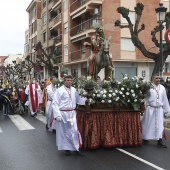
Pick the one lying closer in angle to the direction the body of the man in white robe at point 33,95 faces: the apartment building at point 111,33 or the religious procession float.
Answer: the religious procession float

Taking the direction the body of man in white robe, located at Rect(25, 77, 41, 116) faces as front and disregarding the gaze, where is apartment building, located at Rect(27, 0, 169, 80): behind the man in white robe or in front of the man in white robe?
behind

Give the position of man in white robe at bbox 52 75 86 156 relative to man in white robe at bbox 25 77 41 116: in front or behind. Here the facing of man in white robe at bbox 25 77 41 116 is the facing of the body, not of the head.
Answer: in front

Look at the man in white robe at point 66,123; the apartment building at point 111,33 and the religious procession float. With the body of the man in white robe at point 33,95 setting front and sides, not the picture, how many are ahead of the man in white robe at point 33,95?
2

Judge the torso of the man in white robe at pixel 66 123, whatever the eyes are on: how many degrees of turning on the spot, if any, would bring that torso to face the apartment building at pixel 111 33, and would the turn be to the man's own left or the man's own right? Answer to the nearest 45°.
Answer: approximately 135° to the man's own left

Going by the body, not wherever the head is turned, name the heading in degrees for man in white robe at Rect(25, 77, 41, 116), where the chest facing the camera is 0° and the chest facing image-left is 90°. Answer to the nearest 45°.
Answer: approximately 0°

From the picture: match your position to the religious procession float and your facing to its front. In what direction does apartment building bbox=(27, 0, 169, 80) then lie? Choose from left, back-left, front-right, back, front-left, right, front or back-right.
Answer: back

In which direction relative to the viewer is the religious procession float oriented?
toward the camera

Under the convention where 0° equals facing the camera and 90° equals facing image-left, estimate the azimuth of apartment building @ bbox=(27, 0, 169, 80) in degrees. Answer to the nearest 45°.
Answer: approximately 45°

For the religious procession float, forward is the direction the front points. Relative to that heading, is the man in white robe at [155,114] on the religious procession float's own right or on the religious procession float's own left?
on the religious procession float's own left

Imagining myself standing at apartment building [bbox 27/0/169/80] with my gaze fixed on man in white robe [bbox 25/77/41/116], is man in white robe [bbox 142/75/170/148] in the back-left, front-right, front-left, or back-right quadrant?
front-left

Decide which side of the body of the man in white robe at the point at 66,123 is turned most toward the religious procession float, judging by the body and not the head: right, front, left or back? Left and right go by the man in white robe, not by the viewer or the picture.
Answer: left
